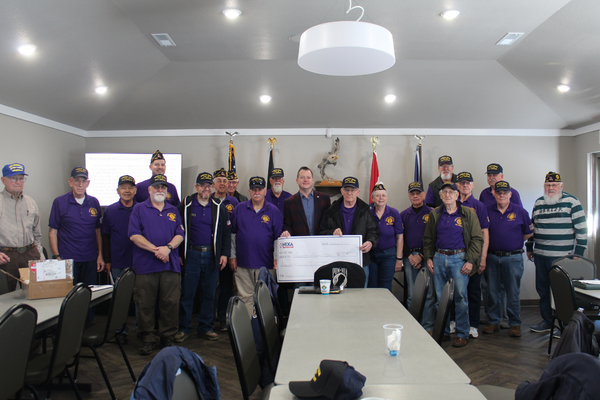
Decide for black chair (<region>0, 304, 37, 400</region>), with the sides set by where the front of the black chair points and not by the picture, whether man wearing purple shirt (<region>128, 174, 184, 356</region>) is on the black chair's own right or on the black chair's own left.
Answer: on the black chair's own right

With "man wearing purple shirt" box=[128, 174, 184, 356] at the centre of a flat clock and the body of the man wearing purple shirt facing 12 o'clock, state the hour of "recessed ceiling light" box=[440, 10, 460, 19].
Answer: The recessed ceiling light is roughly at 10 o'clock from the man wearing purple shirt.

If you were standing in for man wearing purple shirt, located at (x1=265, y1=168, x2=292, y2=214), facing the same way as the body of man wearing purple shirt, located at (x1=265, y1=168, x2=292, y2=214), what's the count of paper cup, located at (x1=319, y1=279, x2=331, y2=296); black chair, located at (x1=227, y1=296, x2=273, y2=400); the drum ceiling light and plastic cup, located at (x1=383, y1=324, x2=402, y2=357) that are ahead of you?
4

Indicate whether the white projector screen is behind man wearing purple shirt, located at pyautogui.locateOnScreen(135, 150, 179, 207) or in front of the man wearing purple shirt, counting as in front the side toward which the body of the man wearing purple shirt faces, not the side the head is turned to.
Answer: behind

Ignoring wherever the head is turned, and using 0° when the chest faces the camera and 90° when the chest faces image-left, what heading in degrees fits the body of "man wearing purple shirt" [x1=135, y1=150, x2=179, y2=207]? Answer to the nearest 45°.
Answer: approximately 0°

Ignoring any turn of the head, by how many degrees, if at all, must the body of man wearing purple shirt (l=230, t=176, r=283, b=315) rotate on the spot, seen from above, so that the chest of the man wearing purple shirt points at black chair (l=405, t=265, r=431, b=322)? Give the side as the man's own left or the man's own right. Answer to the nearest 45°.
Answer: approximately 45° to the man's own left

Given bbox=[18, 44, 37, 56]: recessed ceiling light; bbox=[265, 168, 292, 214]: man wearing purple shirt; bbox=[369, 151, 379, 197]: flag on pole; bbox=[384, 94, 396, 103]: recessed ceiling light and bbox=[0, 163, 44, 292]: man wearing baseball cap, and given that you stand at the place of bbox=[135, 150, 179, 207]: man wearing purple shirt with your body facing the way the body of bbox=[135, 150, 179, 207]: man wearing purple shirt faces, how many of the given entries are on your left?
3

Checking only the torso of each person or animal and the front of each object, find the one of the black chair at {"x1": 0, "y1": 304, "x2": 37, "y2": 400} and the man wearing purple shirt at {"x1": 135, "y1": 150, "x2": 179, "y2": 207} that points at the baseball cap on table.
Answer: the man wearing purple shirt

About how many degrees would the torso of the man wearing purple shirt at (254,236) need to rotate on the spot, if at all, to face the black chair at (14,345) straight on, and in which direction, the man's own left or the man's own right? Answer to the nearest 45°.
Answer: approximately 45° to the man's own right

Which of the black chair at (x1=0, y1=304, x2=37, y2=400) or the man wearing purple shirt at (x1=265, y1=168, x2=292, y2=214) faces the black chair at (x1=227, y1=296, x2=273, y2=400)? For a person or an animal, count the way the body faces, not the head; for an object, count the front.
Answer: the man wearing purple shirt

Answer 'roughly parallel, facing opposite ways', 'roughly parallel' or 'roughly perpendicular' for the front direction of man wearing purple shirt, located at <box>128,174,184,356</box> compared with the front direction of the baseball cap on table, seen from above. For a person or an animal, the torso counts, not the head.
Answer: roughly perpendicular

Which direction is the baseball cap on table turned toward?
to the viewer's left

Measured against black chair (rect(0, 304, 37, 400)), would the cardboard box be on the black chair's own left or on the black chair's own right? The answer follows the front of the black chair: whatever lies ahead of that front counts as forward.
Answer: on the black chair's own right
